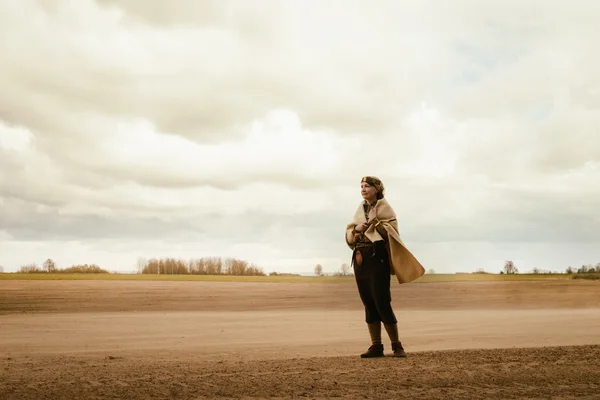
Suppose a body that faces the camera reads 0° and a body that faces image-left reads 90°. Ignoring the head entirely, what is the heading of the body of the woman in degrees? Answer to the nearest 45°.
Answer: approximately 45°
